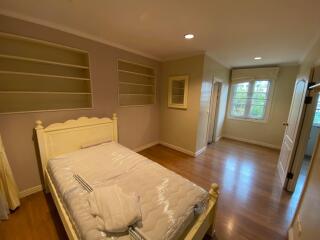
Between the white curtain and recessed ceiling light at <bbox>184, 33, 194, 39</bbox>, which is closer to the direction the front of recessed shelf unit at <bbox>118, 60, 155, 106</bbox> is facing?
the recessed ceiling light

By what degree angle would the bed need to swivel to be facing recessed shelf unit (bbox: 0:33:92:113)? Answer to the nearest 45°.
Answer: approximately 180°

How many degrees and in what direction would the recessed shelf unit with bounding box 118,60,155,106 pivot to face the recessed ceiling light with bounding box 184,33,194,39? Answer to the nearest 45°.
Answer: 0° — it already faces it

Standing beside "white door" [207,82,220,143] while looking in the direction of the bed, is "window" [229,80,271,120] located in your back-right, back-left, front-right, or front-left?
back-left

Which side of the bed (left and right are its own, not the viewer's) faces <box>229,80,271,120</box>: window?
left

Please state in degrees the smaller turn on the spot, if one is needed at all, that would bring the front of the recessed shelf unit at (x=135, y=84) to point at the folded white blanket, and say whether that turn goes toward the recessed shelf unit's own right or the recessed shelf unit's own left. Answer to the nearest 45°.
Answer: approximately 45° to the recessed shelf unit's own right

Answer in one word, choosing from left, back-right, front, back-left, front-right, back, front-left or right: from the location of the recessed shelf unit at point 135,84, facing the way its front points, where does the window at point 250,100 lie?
front-left

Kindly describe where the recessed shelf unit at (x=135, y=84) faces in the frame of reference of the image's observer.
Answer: facing the viewer and to the right of the viewer

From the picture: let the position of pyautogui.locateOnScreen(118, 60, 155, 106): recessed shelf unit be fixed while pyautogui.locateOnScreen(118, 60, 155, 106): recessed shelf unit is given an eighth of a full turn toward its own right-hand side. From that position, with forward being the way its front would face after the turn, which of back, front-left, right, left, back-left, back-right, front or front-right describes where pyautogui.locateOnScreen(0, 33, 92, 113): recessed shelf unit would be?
front-right

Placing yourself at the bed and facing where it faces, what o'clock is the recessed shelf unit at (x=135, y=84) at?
The recessed shelf unit is roughly at 8 o'clock from the bed.

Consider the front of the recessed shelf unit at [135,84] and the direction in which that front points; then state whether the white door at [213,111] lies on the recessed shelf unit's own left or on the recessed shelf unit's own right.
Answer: on the recessed shelf unit's own left

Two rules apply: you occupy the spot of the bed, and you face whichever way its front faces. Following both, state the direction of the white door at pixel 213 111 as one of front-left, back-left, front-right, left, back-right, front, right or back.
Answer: left
